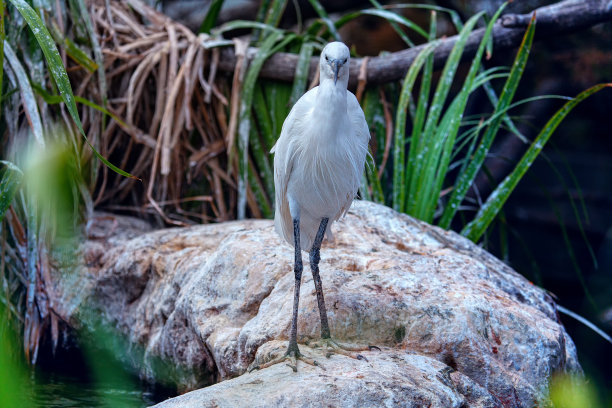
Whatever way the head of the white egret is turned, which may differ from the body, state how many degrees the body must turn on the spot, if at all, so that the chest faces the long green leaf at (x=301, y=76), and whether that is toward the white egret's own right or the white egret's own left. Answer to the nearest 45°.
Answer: approximately 180°

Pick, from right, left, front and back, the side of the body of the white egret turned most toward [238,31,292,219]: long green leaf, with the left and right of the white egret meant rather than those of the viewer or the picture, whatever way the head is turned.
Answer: back

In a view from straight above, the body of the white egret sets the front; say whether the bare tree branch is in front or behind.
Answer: behind

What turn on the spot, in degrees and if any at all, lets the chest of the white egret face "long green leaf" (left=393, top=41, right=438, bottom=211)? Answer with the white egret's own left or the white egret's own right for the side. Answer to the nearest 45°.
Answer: approximately 180°

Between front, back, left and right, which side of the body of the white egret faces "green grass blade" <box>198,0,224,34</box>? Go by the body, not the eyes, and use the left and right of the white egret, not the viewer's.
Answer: back

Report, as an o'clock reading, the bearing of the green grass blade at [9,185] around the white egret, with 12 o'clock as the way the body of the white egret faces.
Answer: The green grass blade is roughly at 3 o'clock from the white egret.

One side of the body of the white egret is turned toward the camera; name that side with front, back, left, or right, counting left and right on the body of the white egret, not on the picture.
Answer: front

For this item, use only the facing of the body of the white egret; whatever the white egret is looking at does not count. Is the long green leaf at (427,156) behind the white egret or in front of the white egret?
behind

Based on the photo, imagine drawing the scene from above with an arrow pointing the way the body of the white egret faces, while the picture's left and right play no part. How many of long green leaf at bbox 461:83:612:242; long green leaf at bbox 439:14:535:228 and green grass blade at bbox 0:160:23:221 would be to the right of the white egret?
1
